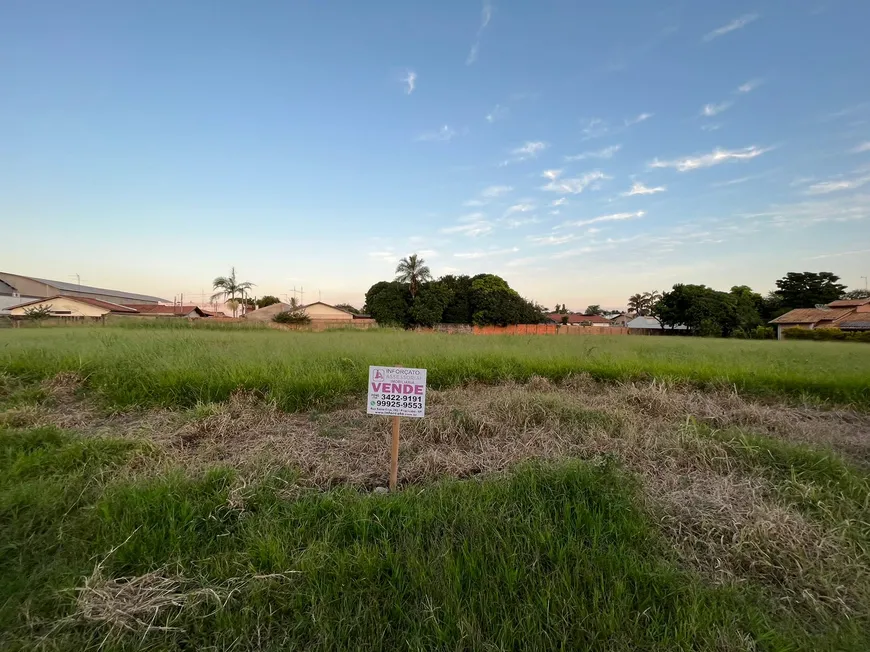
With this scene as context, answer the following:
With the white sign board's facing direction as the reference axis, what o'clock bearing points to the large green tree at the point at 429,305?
The large green tree is roughly at 6 o'clock from the white sign board.

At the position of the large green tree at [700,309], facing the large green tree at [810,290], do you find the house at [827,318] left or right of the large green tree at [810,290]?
right

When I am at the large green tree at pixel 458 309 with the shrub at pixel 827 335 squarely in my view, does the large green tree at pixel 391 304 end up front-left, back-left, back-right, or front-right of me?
back-right

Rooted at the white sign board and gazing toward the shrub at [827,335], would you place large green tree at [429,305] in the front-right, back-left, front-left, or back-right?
front-left

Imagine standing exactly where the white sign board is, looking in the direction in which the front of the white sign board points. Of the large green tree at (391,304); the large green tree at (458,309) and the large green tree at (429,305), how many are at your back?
3

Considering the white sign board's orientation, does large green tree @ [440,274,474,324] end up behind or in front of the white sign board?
behind

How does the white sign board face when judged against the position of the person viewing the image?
facing the viewer

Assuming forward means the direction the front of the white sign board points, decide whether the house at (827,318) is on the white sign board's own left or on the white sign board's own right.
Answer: on the white sign board's own left

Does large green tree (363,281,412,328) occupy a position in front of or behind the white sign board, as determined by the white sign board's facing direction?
behind

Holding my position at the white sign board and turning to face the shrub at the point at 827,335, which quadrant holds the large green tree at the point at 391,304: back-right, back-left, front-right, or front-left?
front-left

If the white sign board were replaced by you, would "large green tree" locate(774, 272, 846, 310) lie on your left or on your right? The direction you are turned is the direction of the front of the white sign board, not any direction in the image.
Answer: on your left
